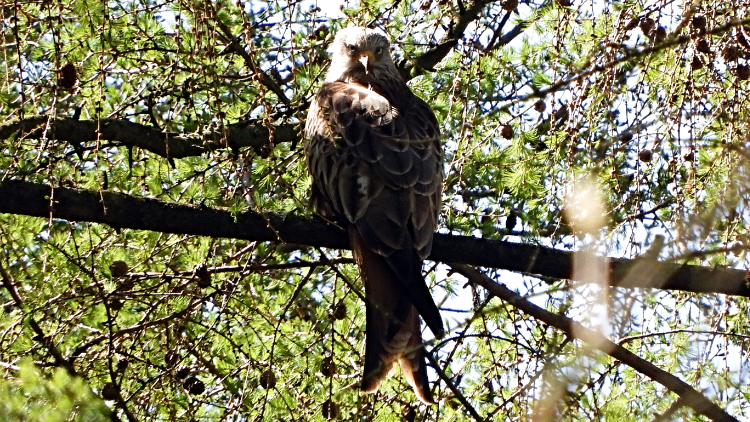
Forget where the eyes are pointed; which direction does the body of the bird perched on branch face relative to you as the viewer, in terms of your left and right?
facing away from the viewer and to the left of the viewer
